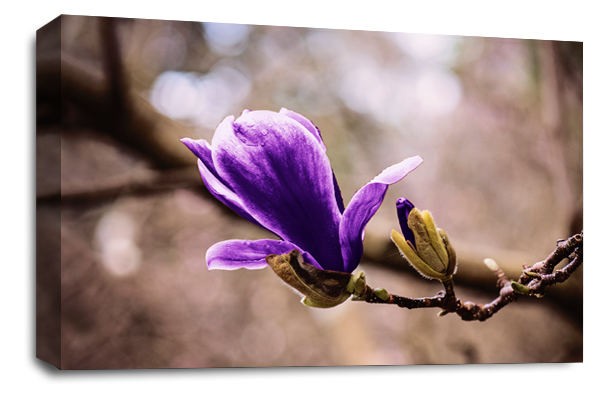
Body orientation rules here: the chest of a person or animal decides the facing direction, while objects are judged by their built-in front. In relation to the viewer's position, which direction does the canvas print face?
facing the viewer and to the right of the viewer
